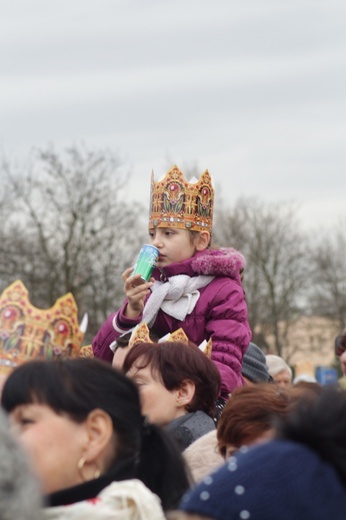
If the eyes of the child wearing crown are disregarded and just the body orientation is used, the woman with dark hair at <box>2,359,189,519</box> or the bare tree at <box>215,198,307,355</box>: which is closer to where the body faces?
the woman with dark hair

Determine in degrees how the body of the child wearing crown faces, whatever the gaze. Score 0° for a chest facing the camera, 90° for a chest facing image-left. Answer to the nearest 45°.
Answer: approximately 45°
